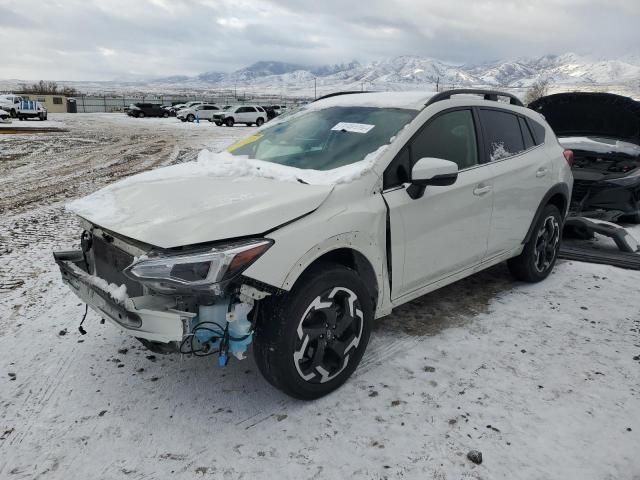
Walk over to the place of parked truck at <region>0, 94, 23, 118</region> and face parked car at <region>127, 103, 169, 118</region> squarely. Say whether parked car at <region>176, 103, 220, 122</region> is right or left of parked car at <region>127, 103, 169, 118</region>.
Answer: right

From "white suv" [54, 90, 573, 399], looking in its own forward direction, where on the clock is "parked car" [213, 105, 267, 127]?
The parked car is roughly at 4 o'clock from the white suv.

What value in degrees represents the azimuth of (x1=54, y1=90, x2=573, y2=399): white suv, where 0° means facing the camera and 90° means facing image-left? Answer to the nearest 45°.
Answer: approximately 45°

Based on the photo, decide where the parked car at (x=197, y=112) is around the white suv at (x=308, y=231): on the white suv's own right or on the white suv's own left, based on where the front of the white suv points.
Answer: on the white suv's own right

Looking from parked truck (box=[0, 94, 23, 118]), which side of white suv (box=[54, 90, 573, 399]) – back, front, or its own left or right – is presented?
right

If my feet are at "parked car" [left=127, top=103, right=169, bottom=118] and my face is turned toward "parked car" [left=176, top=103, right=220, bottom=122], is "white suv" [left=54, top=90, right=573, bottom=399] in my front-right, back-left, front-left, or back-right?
front-right

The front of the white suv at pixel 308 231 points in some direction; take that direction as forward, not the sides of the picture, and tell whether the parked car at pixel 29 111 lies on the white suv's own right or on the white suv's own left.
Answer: on the white suv's own right

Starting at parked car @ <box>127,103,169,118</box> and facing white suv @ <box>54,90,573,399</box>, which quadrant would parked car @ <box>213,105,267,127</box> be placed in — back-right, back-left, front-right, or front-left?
front-left

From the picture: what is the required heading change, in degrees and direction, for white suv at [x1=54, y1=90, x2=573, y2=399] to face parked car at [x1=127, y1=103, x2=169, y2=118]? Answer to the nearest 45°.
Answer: approximately 135° to its right

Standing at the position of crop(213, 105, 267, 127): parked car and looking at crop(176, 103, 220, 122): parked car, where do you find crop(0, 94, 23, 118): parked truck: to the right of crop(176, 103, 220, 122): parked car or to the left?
left
